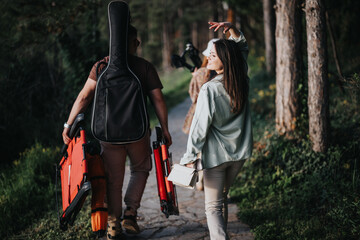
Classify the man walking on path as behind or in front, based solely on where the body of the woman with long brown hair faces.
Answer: in front

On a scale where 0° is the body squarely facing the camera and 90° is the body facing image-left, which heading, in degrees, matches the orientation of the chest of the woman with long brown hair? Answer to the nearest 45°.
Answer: approximately 135°
